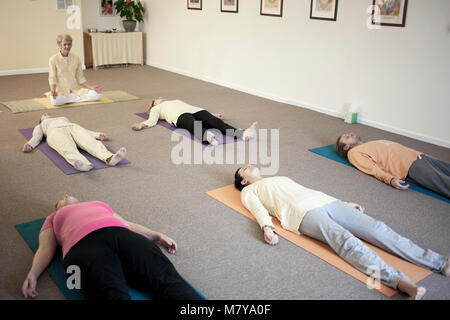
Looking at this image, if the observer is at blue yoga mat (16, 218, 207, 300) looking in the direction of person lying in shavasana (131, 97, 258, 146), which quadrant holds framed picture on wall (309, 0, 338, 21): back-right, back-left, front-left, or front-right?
front-right

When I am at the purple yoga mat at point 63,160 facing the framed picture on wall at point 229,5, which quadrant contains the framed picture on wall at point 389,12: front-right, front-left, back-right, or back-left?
front-right

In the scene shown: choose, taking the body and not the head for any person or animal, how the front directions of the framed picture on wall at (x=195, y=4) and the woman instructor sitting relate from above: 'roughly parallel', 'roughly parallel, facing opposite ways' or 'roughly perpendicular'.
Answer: roughly perpendicular

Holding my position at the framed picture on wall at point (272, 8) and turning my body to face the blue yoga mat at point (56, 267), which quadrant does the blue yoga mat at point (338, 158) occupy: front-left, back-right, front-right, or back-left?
front-left

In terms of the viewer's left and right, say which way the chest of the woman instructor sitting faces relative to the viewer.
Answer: facing the viewer and to the right of the viewer

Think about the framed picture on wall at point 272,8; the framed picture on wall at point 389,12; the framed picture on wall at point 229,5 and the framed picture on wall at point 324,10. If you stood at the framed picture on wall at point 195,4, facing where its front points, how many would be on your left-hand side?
4

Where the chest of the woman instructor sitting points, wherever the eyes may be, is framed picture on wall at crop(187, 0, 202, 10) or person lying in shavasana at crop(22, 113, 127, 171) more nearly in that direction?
the person lying in shavasana

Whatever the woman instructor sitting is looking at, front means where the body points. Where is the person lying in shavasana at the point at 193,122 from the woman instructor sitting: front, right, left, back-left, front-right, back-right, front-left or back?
front

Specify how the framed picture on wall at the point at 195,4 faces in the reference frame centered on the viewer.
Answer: facing the viewer and to the left of the viewer

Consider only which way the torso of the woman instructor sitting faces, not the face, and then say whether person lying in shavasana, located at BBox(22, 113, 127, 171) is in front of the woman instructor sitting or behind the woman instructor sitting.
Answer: in front

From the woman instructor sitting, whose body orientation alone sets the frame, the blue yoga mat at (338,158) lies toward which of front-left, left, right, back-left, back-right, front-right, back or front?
front

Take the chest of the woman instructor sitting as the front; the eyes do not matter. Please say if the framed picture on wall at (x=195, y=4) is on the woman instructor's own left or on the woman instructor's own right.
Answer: on the woman instructor's own left

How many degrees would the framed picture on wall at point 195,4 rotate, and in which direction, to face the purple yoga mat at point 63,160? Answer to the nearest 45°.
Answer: approximately 45° to its left

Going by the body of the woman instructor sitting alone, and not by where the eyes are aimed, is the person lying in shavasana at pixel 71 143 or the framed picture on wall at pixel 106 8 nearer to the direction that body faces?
the person lying in shavasana

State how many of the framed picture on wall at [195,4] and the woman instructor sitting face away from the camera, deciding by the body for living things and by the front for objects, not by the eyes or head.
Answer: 0
